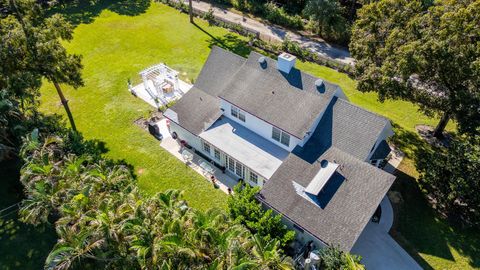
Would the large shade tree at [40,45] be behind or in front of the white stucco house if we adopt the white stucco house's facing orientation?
behind

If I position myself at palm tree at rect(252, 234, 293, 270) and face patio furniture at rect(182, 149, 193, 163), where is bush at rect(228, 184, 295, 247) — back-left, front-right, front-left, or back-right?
front-right

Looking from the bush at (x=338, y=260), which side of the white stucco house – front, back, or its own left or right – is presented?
right

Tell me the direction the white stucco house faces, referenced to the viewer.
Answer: facing away from the viewer and to the right of the viewer

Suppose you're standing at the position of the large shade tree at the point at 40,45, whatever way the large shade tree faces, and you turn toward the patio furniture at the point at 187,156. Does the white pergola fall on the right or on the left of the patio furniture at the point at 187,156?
left

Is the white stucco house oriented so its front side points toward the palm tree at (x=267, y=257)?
no

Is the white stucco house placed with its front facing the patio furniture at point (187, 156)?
no

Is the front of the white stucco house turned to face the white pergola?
no
